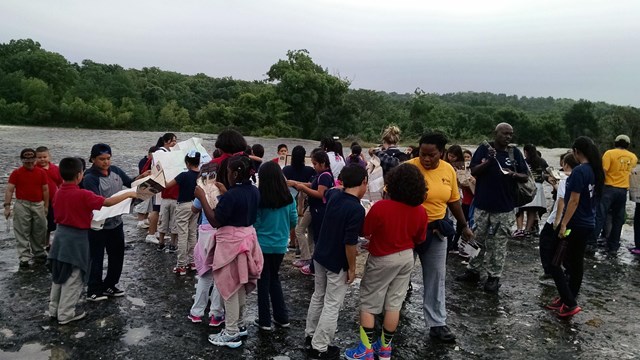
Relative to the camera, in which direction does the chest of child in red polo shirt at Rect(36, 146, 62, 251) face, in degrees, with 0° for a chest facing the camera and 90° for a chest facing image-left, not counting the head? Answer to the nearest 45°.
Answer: approximately 0°

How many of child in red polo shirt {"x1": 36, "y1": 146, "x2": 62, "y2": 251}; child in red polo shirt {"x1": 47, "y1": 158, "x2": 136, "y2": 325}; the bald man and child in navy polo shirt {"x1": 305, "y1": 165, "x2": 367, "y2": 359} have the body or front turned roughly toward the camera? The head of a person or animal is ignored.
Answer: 2

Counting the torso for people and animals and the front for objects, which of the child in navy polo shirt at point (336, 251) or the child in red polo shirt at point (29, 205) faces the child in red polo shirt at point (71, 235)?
the child in red polo shirt at point (29, 205)

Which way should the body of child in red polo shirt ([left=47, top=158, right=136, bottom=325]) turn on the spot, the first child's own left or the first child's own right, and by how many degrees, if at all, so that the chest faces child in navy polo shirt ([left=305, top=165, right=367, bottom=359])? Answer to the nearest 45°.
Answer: approximately 90° to the first child's own right

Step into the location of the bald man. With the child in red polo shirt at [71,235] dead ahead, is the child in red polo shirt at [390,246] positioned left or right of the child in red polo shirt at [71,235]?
left

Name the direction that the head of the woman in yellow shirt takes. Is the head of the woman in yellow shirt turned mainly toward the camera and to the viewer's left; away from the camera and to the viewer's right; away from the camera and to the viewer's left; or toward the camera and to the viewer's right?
toward the camera and to the viewer's left

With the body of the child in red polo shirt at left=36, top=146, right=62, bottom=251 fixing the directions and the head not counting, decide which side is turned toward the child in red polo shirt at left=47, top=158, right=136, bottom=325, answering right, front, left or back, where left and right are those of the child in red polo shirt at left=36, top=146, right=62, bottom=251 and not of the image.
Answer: front

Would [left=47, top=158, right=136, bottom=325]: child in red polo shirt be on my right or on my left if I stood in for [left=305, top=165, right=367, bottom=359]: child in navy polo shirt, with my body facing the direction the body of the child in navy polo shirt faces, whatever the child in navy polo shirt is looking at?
on my left

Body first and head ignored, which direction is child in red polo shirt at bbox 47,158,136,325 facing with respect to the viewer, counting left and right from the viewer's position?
facing away from the viewer and to the right of the viewer
